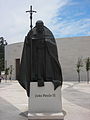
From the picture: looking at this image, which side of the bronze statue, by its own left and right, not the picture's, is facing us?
front
